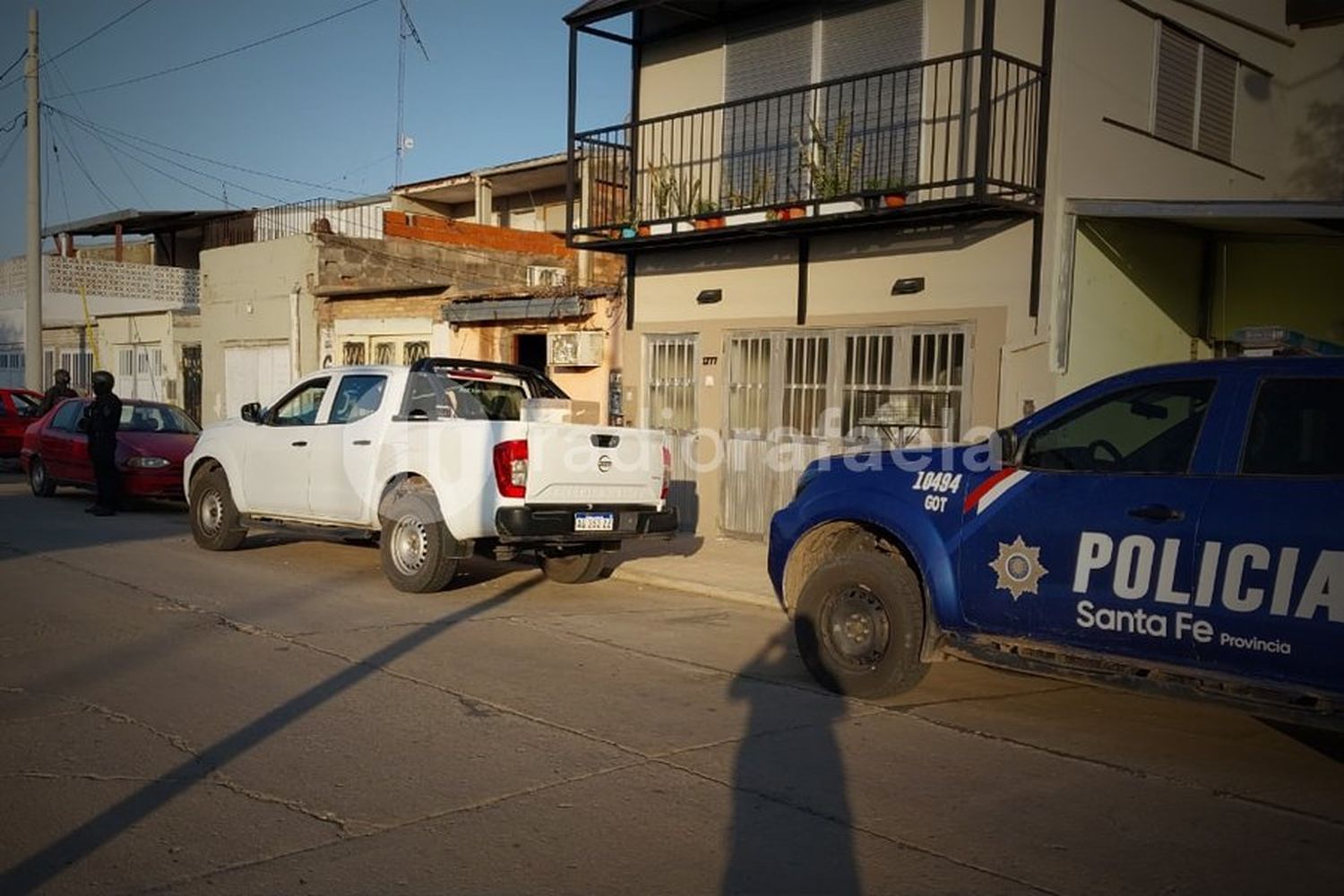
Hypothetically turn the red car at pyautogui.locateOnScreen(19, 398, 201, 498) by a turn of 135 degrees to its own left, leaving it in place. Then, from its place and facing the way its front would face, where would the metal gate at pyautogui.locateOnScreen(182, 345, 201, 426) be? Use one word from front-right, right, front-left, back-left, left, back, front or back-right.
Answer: front

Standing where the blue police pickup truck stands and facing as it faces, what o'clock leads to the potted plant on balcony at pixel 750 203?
The potted plant on balcony is roughly at 2 o'clock from the blue police pickup truck.

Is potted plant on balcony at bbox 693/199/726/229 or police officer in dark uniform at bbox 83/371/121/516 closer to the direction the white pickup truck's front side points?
the police officer in dark uniform

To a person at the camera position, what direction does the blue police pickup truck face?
facing to the left of the viewer

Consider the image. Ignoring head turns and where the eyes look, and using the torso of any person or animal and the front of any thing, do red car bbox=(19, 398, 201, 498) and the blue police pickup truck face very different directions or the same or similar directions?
very different directions

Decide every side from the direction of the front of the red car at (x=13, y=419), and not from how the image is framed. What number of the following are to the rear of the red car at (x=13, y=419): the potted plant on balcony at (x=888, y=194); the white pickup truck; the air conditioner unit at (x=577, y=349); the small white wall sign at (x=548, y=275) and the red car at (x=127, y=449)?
0

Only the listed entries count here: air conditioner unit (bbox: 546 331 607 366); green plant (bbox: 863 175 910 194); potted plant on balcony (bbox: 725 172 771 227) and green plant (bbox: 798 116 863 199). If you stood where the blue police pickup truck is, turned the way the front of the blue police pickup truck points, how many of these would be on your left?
0

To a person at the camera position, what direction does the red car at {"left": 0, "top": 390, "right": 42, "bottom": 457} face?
facing the viewer and to the right of the viewer

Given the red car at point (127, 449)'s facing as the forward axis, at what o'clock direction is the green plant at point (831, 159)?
The green plant is roughly at 12 o'clock from the red car.

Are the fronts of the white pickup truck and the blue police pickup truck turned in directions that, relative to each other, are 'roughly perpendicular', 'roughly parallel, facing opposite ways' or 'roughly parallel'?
roughly parallel

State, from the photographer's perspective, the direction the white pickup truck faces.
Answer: facing away from the viewer and to the left of the viewer

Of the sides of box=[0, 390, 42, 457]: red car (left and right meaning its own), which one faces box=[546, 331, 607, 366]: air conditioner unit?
front

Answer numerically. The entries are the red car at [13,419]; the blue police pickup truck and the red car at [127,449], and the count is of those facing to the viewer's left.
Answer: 1

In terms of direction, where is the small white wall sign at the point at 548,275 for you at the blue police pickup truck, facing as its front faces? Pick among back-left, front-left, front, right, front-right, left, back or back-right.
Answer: front-right

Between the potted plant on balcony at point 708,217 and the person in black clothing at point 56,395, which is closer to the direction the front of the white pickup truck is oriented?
the person in black clothing

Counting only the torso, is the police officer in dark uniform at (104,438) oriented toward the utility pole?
no

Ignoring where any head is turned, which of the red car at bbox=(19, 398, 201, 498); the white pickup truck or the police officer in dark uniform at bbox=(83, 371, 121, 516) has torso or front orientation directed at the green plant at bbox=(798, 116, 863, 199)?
the red car

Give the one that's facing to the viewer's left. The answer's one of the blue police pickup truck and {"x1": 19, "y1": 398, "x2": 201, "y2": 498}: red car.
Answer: the blue police pickup truck
